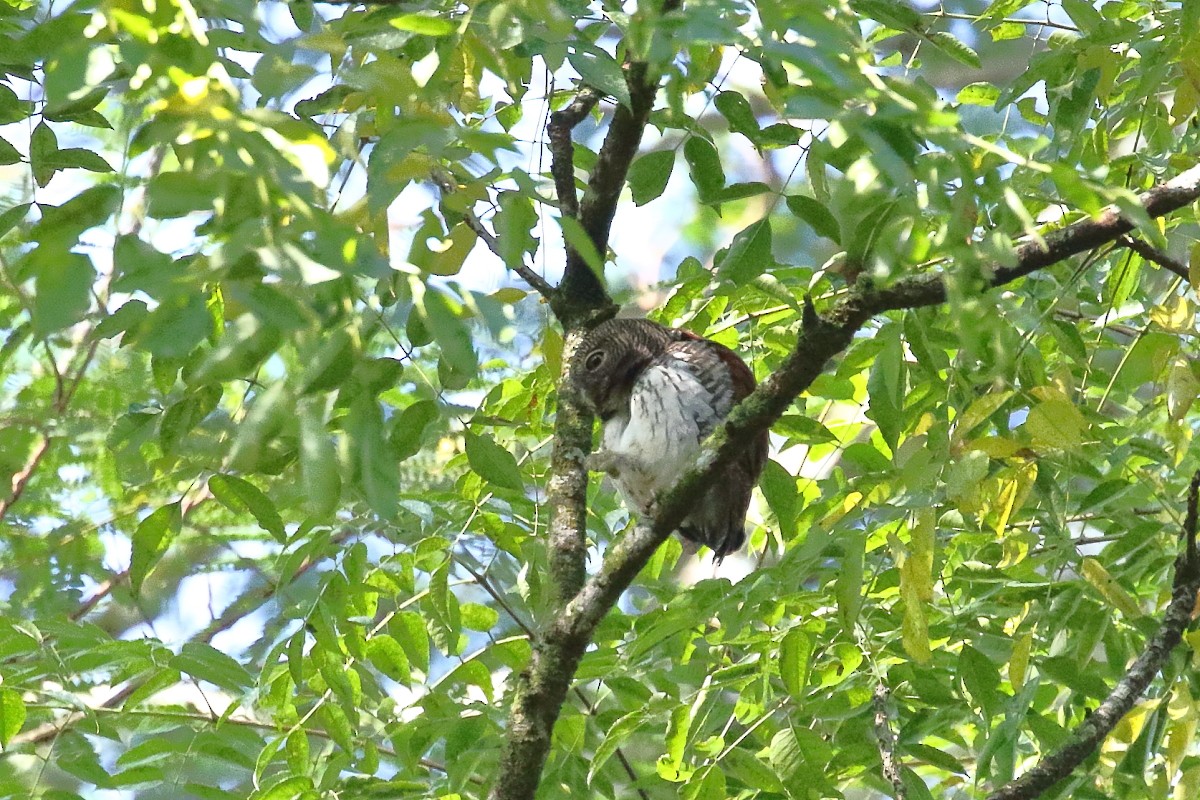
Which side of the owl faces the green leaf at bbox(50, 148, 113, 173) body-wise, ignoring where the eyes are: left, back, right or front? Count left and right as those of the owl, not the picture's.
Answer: front

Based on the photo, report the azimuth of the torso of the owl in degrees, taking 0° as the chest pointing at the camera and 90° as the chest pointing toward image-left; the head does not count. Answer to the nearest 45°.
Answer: approximately 45°

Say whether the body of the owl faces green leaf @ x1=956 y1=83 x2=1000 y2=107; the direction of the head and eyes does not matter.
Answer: no

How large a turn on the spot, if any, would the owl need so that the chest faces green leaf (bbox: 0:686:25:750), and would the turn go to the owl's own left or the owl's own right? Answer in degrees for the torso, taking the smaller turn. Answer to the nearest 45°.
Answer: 0° — it already faces it

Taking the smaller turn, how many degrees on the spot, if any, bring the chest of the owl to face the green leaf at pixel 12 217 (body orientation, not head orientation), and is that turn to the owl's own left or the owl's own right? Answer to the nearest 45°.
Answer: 0° — it already faces it

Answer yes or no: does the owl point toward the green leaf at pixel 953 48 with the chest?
no
